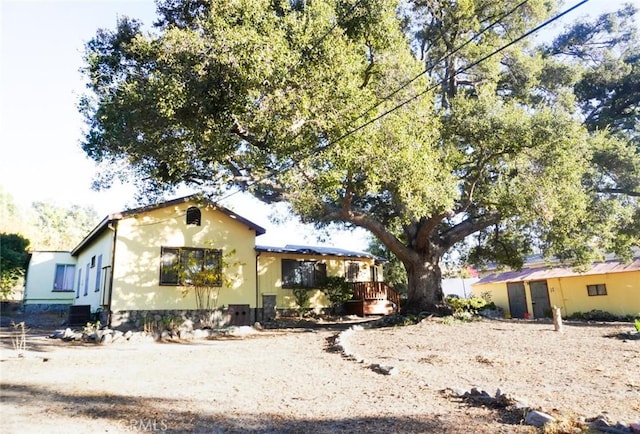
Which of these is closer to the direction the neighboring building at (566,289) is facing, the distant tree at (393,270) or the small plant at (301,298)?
the small plant

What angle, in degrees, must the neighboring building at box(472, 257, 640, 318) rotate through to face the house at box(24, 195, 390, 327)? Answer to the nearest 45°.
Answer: approximately 45° to its right

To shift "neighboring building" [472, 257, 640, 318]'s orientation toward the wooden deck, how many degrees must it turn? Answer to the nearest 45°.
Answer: approximately 45° to its right

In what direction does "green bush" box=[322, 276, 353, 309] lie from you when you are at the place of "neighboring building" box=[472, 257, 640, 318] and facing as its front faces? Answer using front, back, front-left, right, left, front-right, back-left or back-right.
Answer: front-right

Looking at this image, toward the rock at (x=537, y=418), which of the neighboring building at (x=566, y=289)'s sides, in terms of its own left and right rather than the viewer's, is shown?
front

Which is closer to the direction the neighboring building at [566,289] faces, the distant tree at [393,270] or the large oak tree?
the large oak tree

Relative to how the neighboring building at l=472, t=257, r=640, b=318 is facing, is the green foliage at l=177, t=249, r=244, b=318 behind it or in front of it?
in front

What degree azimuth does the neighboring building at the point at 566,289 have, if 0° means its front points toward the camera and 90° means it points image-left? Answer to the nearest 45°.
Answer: approximately 0°
